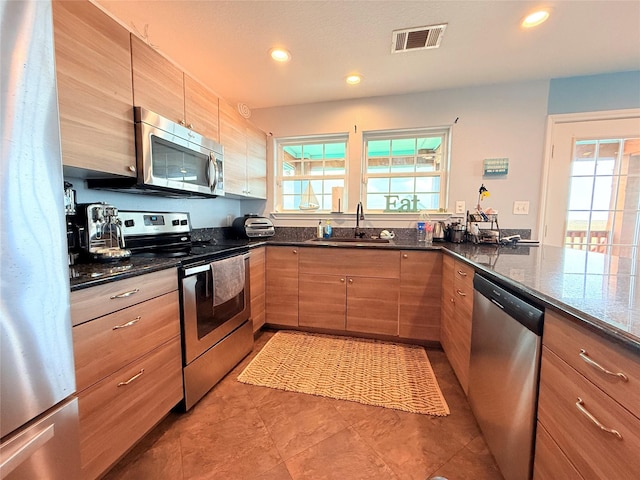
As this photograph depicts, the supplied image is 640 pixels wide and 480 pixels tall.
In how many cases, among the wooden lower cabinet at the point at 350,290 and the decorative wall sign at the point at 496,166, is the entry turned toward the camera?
2

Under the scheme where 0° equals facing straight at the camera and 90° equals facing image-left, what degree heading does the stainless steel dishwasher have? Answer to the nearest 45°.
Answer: approximately 45°

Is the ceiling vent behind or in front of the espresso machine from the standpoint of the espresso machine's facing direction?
in front

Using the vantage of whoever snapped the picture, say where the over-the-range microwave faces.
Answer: facing the viewer and to the right of the viewer

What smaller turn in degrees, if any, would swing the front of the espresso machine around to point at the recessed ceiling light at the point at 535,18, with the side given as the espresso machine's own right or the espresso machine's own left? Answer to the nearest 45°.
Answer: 0° — it already faces it

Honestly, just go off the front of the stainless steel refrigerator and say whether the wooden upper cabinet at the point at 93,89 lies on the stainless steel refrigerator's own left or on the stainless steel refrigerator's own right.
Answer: on the stainless steel refrigerator's own left

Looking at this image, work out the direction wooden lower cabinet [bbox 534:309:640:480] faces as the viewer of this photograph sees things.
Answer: facing the viewer and to the left of the viewer

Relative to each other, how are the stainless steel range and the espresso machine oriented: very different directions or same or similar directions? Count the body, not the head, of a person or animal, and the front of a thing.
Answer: same or similar directions

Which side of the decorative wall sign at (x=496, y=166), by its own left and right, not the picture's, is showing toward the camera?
front

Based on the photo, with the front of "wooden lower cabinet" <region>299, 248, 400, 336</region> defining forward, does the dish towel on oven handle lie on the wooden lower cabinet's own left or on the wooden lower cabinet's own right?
on the wooden lower cabinet's own right

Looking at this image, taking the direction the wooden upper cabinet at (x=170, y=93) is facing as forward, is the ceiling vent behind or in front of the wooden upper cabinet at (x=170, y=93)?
in front
